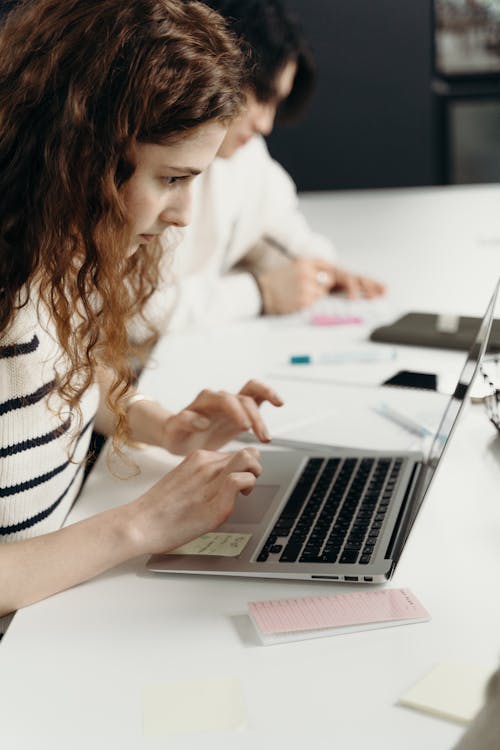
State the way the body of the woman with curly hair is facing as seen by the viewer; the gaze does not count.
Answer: to the viewer's right

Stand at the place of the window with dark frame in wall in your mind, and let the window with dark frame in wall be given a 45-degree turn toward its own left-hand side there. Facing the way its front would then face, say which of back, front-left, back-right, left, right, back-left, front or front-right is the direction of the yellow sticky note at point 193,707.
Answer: front-right

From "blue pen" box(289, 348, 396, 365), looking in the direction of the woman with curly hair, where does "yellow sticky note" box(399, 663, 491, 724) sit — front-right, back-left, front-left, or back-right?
front-left

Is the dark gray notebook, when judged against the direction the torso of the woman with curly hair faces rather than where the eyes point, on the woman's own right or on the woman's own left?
on the woman's own left

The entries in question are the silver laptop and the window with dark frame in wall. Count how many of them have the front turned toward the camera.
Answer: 1

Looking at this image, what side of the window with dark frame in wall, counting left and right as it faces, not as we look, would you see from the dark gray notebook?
front

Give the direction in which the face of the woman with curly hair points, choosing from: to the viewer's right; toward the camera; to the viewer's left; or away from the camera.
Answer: to the viewer's right

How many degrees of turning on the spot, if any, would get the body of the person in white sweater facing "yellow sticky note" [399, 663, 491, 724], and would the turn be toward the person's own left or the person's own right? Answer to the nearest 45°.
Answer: approximately 45° to the person's own right

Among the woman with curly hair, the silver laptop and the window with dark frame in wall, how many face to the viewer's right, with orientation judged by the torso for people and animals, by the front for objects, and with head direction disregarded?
1

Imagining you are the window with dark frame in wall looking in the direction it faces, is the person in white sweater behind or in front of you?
in front

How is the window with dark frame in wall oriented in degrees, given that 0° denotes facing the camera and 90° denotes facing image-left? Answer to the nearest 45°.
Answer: approximately 0°

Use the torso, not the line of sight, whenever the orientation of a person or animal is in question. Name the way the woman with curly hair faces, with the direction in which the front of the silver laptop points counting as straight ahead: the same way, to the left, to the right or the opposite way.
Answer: the opposite way

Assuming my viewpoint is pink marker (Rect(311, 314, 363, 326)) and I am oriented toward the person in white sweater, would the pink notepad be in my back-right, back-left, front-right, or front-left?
back-left

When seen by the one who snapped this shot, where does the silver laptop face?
facing to the left of the viewer

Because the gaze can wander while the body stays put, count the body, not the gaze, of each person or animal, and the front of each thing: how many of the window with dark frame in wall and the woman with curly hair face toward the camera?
1

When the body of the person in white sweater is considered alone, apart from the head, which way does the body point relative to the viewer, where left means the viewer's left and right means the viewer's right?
facing the viewer and to the right of the viewer

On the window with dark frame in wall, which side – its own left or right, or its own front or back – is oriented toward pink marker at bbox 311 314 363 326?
front
